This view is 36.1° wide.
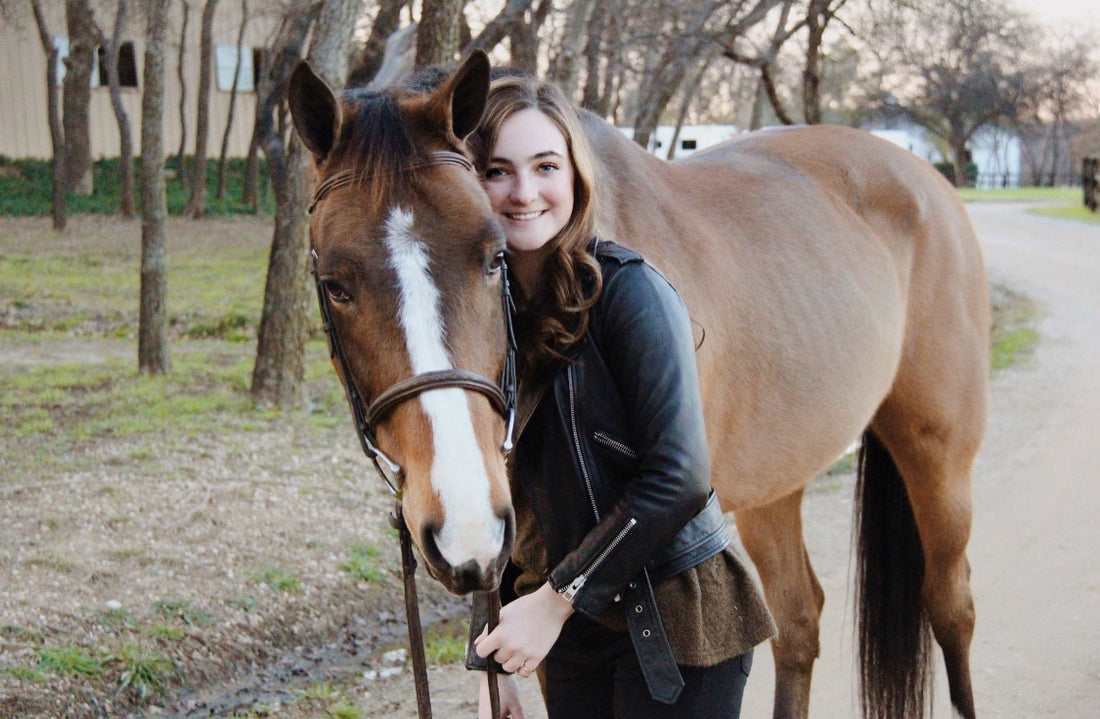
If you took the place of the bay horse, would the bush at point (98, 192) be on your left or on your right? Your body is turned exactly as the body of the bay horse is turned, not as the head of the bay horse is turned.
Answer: on your right
